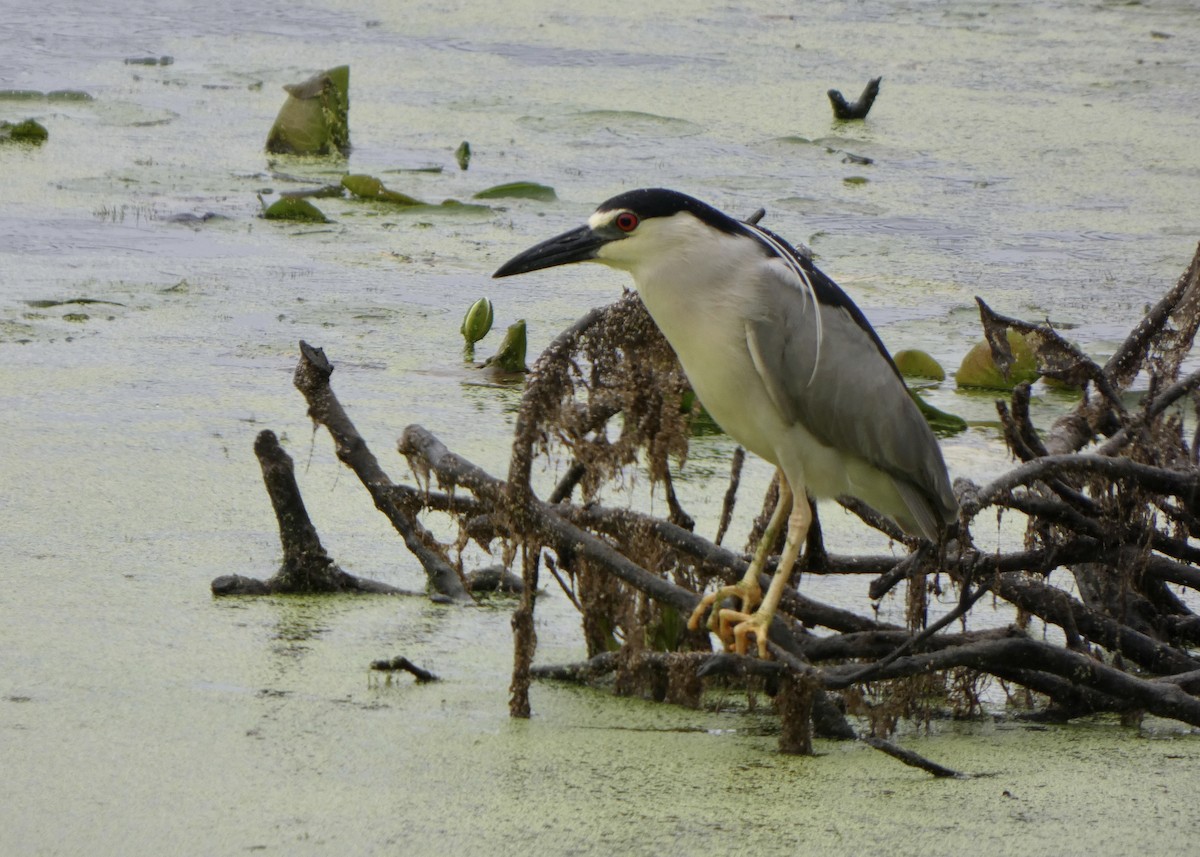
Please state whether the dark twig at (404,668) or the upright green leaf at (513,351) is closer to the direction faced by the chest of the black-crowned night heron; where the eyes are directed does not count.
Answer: the dark twig

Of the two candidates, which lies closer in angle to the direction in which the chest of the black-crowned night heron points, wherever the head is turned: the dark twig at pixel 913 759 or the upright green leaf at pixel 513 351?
the upright green leaf

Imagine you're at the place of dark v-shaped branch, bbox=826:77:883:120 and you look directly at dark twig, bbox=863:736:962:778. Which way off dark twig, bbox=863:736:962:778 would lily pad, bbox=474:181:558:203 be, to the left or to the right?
right

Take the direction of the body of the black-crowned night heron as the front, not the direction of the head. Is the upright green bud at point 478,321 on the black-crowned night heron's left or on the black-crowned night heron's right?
on the black-crowned night heron's right

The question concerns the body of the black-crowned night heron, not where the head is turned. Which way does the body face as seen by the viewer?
to the viewer's left

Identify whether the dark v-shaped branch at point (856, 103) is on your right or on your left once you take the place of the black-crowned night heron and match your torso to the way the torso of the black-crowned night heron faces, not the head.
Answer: on your right

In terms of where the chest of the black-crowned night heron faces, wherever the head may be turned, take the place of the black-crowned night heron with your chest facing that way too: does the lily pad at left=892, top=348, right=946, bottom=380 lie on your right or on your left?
on your right

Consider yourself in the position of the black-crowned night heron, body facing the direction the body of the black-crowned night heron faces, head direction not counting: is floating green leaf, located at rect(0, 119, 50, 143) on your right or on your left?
on your right

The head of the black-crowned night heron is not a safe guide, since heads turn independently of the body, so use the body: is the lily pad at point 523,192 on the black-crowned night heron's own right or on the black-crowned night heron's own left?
on the black-crowned night heron's own right

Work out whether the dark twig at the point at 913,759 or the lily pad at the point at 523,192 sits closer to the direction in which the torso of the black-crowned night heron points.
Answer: the lily pad
